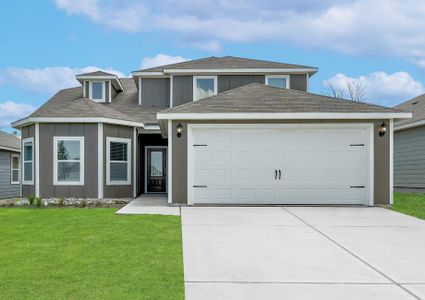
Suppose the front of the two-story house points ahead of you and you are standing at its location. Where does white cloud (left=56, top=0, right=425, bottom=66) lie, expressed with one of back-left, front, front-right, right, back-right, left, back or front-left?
back

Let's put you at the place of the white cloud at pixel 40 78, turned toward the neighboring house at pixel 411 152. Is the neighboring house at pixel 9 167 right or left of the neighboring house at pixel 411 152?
right

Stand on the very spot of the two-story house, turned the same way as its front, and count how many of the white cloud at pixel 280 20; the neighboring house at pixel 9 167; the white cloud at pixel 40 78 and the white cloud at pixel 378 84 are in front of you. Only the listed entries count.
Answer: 0

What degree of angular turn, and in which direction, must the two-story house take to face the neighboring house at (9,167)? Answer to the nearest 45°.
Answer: approximately 135° to its right

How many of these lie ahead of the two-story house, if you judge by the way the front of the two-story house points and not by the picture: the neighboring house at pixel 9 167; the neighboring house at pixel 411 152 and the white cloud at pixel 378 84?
0

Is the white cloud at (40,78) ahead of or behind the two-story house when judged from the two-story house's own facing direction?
behind

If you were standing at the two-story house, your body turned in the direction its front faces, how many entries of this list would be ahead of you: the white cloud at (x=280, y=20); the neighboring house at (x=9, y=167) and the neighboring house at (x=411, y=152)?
0

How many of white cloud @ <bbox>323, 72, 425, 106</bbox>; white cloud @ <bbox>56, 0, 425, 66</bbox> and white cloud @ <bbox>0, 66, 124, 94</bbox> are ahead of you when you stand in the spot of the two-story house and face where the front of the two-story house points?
0

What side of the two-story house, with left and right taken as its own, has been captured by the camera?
front

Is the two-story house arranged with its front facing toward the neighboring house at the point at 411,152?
no

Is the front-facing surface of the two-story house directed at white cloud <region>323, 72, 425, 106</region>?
no
